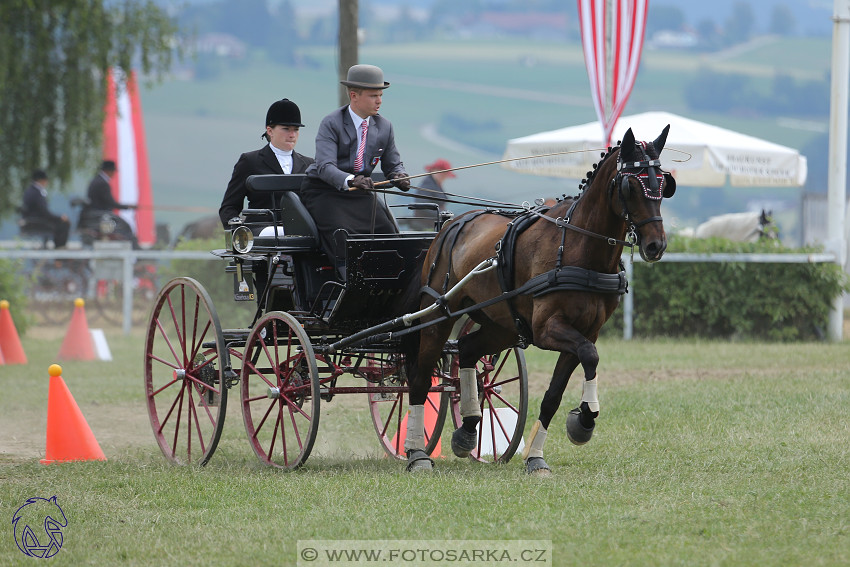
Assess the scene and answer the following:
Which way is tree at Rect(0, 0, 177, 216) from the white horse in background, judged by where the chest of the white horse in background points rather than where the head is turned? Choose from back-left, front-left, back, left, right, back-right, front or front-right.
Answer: back

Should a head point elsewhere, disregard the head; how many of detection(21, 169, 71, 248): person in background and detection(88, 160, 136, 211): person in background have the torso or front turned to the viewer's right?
2

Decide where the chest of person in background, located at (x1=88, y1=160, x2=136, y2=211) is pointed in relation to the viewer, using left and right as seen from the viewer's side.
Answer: facing to the right of the viewer

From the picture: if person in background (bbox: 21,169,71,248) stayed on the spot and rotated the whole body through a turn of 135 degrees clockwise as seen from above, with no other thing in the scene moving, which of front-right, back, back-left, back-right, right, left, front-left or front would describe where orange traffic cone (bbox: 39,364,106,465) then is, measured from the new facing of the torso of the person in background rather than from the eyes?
front-left

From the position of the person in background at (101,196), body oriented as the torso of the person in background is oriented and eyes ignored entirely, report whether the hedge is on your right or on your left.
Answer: on your right

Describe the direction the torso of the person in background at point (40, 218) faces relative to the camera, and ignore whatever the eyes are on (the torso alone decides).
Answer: to the viewer's right

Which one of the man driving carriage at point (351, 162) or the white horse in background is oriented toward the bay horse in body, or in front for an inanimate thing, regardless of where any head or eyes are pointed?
the man driving carriage

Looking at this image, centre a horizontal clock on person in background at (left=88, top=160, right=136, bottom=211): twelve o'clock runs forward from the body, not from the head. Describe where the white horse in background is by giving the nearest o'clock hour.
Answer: The white horse in background is roughly at 1 o'clock from the person in background.

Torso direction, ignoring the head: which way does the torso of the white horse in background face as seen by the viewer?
to the viewer's right

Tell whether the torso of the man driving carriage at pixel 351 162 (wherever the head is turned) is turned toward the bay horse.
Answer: yes

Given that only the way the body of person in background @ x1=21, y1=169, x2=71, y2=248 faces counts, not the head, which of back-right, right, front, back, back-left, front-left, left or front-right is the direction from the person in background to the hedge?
front-right

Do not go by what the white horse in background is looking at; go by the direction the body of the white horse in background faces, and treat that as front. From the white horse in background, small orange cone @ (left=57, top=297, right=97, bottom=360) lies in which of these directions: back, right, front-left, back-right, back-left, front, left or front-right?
back-right
